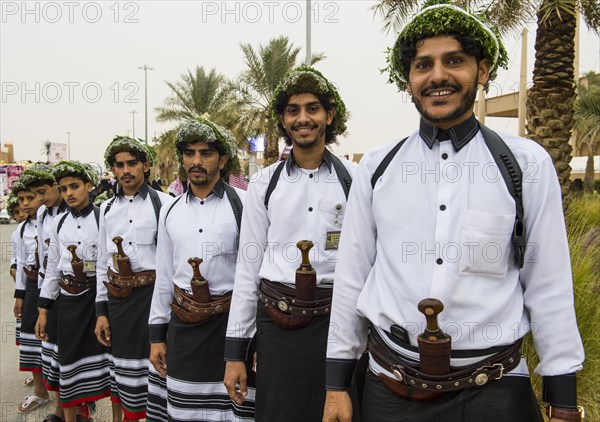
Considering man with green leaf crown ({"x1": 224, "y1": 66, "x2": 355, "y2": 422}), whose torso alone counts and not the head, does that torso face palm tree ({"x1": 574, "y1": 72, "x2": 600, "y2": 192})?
no

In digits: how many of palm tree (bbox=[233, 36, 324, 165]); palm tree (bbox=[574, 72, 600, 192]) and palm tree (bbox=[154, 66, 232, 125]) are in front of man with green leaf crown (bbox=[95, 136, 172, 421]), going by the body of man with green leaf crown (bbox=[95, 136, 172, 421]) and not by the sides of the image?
0

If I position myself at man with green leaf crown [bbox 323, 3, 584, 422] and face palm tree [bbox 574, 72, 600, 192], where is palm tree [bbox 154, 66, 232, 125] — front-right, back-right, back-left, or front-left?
front-left

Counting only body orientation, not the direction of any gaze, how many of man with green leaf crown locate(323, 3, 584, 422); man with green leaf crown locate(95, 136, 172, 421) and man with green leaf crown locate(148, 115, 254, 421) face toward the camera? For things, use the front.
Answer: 3

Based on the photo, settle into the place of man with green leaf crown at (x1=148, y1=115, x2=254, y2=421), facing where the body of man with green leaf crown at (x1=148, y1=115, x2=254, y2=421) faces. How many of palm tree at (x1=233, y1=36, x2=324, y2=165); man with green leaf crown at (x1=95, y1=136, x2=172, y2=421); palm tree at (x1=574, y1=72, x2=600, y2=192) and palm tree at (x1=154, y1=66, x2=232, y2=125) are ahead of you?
0

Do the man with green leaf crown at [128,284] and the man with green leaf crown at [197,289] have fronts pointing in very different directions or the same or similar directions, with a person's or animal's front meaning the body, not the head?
same or similar directions

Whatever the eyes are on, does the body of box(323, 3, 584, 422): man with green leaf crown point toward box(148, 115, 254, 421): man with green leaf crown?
no

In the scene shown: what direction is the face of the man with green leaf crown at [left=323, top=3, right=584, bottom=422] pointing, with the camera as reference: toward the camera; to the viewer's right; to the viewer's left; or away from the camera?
toward the camera

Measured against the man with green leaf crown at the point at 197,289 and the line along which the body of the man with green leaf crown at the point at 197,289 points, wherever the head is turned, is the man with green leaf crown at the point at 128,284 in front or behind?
behind

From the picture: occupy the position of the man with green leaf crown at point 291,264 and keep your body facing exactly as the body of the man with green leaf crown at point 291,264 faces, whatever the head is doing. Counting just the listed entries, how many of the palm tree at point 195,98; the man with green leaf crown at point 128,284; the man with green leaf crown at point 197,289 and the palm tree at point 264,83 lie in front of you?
0

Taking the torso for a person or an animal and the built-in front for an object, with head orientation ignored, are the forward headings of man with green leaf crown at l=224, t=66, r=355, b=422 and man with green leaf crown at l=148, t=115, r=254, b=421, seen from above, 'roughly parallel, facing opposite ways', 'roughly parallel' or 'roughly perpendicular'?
roughly parallel

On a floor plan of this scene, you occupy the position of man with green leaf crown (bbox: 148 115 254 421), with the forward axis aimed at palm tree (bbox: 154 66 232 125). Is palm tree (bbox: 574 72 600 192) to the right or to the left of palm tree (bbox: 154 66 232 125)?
right

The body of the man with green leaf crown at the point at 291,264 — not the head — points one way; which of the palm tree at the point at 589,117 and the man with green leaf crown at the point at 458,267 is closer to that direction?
the man with green leaf crown

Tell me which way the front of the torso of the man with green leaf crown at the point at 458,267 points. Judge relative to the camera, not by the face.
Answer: toward the camera

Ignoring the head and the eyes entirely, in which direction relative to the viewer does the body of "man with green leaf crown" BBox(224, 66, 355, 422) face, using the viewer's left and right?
facing the viewer

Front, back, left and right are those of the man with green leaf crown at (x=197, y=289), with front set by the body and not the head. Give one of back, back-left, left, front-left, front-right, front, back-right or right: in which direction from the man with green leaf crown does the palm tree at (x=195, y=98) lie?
back

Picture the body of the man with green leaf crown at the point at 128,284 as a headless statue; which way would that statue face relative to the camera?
toward the camera

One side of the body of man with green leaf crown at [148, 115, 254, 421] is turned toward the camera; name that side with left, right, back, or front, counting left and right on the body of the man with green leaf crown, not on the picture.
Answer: front

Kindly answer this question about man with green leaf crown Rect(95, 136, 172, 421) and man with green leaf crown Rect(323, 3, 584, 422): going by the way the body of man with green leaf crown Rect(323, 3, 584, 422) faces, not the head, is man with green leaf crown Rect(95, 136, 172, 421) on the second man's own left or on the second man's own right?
on the second man's own right

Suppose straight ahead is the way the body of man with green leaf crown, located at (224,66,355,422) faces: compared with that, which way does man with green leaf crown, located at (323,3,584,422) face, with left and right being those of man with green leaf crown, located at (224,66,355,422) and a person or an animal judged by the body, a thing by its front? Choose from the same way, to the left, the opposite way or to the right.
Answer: the same way

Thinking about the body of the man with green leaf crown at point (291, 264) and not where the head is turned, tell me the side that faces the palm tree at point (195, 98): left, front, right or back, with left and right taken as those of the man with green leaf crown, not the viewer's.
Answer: back

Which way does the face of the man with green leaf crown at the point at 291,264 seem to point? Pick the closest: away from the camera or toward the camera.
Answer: toward the camera
